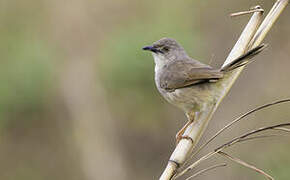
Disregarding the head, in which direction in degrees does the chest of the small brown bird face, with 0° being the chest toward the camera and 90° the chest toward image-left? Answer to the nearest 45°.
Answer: approximately 90°
